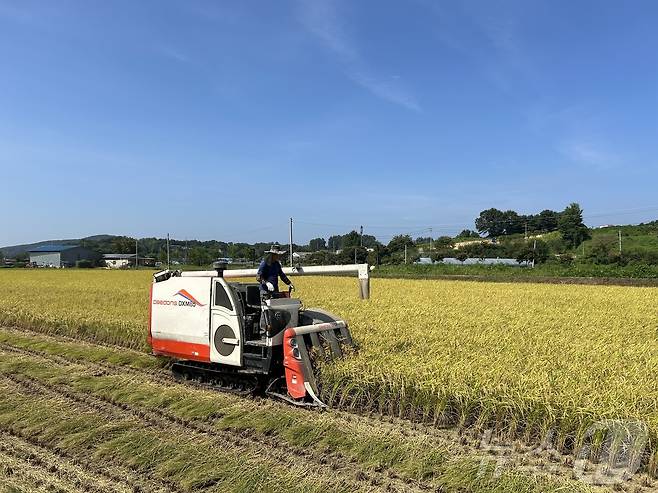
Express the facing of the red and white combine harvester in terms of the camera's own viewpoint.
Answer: facing the viewer and to the right of the viewer
